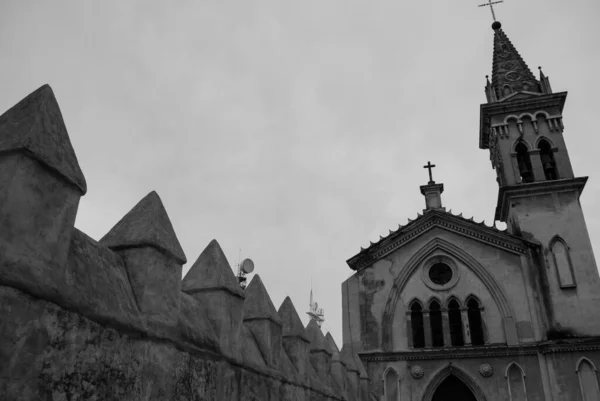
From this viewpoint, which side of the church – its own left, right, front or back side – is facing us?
front

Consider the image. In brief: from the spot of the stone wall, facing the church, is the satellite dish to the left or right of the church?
left

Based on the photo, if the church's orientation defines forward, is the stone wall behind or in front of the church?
in front

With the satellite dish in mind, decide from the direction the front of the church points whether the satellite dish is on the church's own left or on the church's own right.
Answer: on the church's own right
